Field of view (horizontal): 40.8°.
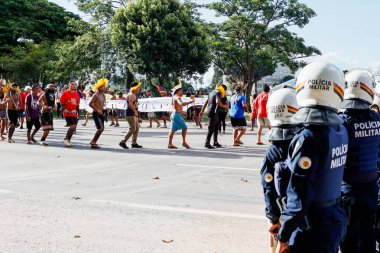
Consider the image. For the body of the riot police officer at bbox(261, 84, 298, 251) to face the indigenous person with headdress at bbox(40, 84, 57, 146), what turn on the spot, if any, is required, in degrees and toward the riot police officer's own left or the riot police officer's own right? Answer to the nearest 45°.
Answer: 0° — they already face them

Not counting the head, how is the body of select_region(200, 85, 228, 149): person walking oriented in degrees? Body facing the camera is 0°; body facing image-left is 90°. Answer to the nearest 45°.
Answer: approximately 270°

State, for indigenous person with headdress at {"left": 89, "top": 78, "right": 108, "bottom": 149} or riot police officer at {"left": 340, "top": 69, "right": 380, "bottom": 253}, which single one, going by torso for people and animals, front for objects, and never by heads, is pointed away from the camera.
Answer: the riot police officer

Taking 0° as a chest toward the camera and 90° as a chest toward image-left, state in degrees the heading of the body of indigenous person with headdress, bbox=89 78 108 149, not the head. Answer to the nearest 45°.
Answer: approximately 270°

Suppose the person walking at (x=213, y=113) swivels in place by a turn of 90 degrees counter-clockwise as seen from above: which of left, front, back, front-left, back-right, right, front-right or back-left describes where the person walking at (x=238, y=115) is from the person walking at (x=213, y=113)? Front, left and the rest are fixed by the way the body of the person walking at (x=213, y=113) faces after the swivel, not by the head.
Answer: front-right

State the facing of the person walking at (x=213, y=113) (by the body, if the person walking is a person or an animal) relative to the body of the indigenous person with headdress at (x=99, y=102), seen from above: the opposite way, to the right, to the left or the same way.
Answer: the same way

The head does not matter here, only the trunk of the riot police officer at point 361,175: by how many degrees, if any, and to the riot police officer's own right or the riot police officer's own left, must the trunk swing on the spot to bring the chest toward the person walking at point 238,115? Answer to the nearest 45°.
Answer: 0° — they already face them

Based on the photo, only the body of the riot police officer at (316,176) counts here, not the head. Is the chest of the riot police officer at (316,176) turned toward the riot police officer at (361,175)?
no

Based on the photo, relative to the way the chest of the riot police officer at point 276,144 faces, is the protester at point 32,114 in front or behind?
in front

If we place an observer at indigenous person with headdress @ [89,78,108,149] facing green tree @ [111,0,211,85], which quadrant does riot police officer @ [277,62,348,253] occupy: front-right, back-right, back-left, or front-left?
back-right

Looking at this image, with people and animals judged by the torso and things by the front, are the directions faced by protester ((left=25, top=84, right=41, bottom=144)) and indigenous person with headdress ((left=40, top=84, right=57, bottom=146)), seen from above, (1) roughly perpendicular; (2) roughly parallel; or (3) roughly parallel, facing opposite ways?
roughly parallel

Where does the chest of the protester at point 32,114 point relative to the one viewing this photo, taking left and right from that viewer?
facing the viewer and to the right of the viewer

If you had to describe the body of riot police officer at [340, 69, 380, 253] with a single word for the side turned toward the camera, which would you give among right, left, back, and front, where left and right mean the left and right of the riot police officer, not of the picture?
back

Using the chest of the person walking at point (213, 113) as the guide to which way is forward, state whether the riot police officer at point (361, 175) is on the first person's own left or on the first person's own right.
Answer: on the first person's own right
